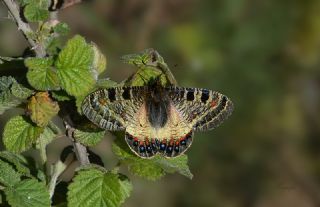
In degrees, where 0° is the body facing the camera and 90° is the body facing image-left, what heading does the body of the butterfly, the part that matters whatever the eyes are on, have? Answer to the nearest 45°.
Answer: approximately 180°
